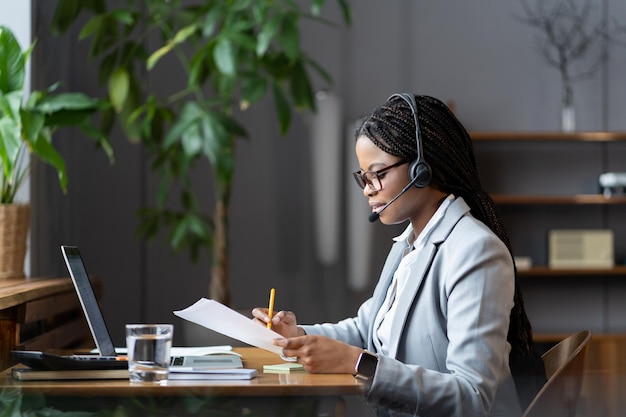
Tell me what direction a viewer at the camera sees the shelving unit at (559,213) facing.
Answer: facing the viewer

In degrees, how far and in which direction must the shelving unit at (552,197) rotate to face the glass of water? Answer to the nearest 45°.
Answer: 0° — it already faces it

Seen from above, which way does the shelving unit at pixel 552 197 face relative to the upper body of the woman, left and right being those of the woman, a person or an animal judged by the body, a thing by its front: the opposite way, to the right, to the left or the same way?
to the left

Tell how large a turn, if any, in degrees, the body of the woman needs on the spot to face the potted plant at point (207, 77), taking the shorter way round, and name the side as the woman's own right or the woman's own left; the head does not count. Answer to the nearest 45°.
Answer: approximately 45° to the woman's own right

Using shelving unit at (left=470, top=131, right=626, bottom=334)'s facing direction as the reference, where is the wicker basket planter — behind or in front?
in front

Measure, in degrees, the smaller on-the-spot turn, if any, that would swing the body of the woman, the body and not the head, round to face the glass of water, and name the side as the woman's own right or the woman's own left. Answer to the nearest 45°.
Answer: approximately 45° to the woman's own left

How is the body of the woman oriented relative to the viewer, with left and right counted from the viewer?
facing to the left of the viewer

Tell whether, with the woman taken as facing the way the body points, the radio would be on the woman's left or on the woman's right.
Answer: on the woman's right

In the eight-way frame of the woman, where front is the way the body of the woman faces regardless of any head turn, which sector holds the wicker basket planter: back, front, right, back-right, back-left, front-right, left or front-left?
front-right

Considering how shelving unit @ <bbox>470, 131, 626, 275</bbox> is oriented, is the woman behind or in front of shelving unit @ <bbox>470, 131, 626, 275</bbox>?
in front

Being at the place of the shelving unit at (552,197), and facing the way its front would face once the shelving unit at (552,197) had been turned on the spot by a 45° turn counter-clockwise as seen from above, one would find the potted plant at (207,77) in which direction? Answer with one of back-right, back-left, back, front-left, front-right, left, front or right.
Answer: right

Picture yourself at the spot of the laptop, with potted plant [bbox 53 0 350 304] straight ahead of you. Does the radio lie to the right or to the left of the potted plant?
right

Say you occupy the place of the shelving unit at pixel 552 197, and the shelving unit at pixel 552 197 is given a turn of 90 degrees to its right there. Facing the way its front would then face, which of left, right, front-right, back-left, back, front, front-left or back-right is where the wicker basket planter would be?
front-left

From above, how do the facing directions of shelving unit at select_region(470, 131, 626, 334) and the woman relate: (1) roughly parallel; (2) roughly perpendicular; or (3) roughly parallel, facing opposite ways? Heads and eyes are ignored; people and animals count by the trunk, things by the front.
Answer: roughly perpendicular

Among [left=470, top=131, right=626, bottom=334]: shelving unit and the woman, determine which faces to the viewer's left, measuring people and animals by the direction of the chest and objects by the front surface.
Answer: the woman
